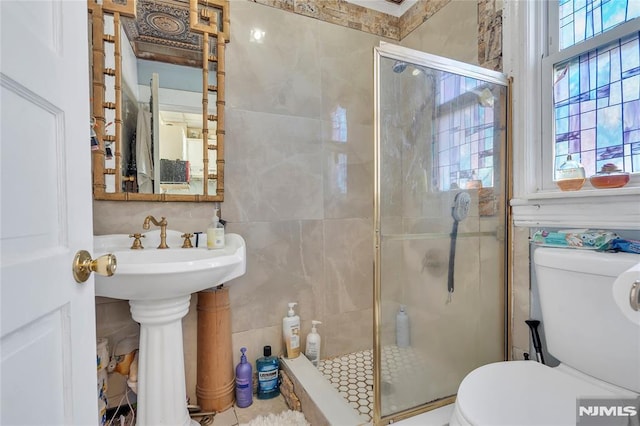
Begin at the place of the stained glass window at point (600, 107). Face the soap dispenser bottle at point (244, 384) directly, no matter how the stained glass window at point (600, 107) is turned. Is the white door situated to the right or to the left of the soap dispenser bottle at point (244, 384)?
left

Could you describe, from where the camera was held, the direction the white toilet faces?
facing the viewer and to the left of the viewer

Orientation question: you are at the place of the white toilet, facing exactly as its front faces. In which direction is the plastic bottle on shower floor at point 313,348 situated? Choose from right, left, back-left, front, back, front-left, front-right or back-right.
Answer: front-right

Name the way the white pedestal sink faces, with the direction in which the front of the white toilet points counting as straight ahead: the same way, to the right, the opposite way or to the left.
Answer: to the left

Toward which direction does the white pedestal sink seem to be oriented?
toward the camera

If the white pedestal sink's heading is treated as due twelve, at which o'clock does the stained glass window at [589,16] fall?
The stained glass window is roughly at 10 o'clock from the white pedestal sink.

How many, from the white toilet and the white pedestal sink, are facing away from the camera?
0

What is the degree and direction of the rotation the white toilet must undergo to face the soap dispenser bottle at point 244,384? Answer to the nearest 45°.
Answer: approximately 45° to its right

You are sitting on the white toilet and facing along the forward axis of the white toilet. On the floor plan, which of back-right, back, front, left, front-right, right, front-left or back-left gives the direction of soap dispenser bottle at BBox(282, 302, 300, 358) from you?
front-right
